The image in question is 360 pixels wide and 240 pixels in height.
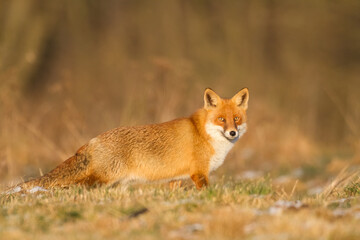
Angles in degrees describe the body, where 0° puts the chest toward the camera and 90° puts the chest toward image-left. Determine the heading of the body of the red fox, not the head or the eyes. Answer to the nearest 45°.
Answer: approximately 270°
